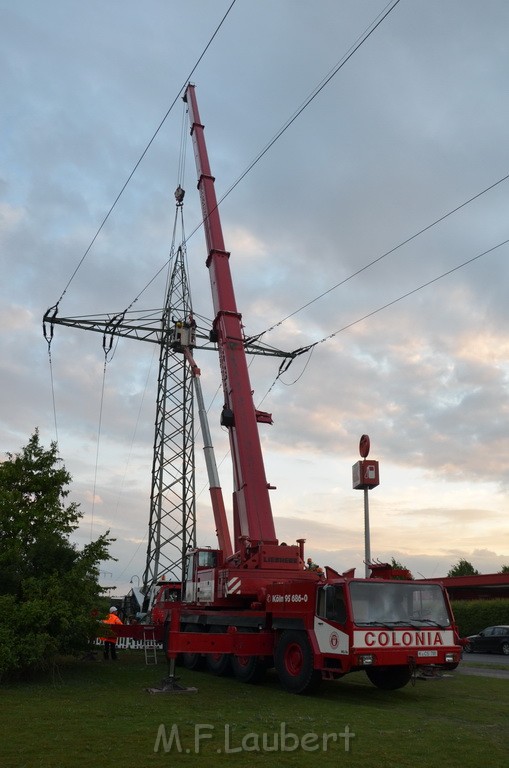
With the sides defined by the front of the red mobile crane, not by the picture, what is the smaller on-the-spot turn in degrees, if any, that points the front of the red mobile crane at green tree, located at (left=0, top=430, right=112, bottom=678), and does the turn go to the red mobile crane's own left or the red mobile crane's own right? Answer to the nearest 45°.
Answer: approximately 135° to the red mobile crane's own right

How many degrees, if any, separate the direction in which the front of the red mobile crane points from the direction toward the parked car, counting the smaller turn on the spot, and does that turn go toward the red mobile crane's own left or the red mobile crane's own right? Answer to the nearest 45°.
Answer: approximately 90° to the red mobile crane's own left

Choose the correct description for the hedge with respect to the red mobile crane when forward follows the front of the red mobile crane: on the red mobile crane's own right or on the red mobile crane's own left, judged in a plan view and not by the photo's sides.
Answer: on the red mobile crane's own left

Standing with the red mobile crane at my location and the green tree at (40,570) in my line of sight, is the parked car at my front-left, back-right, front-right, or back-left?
back-right

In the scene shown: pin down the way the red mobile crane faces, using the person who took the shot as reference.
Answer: facing the viewer and to the right of the viewer
